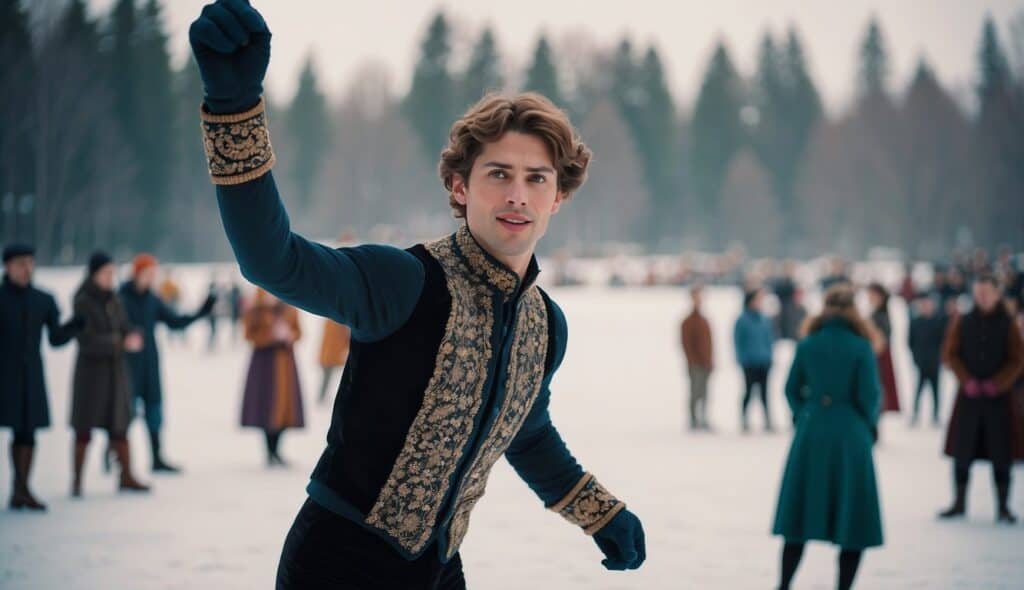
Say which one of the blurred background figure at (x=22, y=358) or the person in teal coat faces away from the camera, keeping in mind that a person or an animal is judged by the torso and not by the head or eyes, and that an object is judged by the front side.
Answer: the person in teal coat

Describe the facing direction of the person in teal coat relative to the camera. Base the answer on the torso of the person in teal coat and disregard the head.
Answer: away from the camera

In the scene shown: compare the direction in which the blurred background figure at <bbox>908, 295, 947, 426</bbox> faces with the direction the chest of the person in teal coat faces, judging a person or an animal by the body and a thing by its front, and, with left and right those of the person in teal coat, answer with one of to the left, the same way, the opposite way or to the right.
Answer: the opposite way

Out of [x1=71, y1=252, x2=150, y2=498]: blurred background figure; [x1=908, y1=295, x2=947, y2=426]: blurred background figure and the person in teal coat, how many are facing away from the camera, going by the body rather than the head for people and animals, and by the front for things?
1

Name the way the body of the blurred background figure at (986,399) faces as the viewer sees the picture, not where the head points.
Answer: toward the camera

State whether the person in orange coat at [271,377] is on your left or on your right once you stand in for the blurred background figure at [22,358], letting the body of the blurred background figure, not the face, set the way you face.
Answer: on your left

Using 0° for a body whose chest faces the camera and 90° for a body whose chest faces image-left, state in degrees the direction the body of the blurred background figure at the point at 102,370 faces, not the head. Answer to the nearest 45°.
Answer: approximately 315°

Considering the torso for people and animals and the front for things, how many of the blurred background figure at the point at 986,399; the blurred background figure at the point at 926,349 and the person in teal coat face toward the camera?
2

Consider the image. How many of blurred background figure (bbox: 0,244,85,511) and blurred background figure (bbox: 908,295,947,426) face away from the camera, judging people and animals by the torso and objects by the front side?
0

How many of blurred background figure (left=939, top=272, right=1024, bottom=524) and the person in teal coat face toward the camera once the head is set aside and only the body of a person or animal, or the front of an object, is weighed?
1

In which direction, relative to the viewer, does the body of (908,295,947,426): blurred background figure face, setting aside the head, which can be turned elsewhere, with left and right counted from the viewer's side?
facing the viewer

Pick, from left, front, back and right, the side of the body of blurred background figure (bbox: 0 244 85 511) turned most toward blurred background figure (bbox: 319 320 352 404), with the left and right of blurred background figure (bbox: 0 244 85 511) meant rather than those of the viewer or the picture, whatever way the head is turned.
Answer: left

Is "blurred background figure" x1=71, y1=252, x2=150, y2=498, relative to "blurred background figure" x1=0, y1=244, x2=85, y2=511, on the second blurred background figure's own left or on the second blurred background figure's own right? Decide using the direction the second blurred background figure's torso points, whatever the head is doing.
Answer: on the second blurred background figure's own left

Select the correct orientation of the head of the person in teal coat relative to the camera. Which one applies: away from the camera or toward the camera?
away from the camera

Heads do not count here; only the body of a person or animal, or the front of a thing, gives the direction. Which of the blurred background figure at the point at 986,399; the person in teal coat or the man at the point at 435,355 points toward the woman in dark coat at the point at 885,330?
the person in teal coat

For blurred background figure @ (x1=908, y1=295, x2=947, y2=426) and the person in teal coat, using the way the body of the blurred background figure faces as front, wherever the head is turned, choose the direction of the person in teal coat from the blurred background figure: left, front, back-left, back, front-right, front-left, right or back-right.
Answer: front
